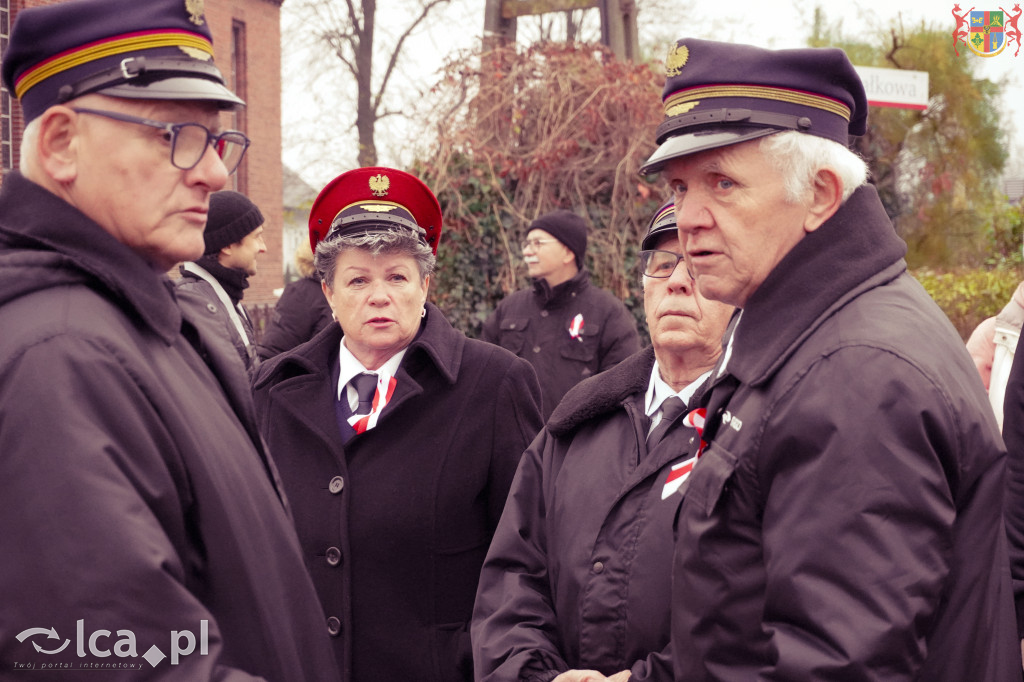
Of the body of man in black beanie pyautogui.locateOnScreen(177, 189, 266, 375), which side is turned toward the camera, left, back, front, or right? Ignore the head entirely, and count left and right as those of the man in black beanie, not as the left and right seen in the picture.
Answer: right

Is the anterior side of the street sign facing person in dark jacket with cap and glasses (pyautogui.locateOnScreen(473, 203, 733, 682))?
yes

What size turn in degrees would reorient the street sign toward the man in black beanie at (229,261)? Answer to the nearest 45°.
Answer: approximately 45° to its right

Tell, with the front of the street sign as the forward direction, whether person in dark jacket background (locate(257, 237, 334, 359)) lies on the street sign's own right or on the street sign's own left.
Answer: on the street sign's own right

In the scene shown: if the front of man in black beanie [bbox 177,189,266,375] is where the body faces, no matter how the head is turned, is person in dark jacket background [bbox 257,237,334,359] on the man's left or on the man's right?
on the man's left

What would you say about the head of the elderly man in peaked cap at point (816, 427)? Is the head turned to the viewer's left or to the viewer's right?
to the viewer's left

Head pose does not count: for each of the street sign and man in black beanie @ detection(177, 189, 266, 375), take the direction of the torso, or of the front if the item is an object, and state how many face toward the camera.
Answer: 1

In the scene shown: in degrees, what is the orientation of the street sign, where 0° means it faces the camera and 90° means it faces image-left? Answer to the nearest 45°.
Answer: approximately 0°
